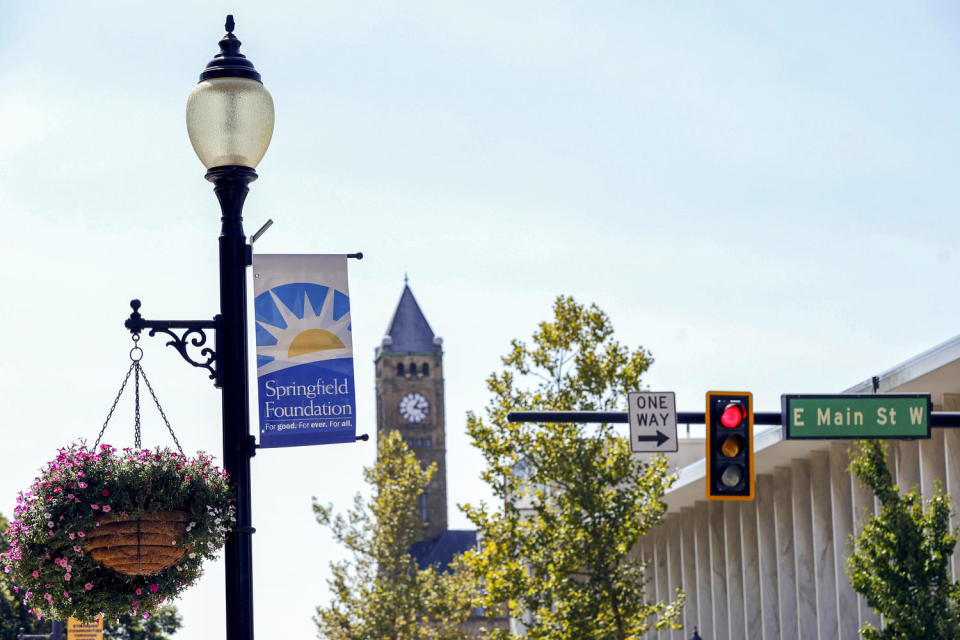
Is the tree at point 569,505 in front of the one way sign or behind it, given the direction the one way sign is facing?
behind

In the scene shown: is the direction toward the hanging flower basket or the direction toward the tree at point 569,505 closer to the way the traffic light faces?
the hanging flower basket

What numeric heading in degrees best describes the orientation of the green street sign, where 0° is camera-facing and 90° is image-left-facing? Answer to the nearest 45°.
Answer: approximately 0°

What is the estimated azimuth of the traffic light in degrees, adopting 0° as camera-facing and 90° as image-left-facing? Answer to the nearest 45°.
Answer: approximately 0°

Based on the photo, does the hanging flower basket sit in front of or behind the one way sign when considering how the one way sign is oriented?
in front
